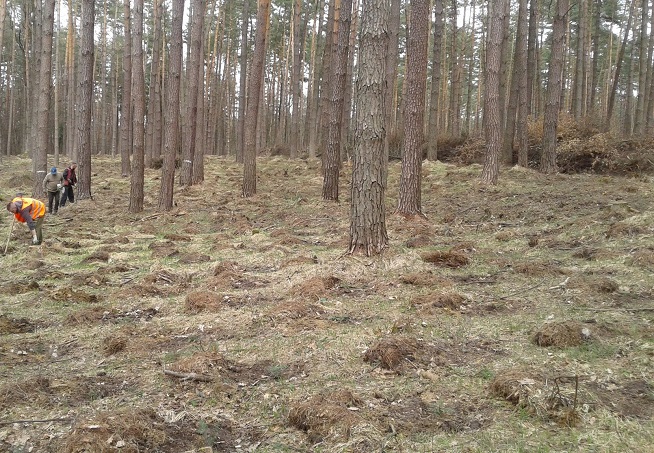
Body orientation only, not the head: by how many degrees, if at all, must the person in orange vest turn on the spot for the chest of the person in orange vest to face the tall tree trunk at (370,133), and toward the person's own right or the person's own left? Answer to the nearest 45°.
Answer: approximately 135° to the person's own left

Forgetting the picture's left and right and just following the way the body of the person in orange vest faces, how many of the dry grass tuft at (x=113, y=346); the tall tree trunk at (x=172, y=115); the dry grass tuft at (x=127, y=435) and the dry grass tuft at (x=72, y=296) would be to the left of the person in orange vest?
3

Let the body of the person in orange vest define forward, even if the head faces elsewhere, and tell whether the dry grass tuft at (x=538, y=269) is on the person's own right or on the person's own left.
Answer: on the person's own left

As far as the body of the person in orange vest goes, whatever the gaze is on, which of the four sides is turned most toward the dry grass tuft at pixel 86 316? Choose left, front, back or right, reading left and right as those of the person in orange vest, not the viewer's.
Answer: left

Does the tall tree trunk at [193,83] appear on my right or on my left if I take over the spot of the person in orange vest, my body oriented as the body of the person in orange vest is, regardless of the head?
on my right

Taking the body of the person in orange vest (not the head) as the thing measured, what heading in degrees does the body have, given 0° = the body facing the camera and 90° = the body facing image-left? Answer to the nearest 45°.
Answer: approximately 90°

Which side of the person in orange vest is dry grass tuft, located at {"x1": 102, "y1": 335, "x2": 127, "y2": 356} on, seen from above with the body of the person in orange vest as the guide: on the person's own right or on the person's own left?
on the person's own left

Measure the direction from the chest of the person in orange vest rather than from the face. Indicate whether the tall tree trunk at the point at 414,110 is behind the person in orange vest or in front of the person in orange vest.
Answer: behind

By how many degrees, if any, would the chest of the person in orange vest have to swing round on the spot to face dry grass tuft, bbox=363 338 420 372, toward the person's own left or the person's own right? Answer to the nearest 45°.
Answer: approximately 90° to the person's own left

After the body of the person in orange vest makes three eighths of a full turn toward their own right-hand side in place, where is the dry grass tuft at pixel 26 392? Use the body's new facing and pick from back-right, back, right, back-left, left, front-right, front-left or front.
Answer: back-right

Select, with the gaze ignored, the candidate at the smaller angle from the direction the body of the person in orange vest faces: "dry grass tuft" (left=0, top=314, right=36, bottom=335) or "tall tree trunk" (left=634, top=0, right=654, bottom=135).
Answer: the dry grass tuft

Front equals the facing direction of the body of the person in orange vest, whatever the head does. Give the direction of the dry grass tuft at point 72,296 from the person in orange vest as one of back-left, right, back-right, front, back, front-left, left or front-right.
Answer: left

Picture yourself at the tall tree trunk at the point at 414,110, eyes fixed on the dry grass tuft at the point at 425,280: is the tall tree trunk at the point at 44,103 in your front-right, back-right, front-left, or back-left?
back-right

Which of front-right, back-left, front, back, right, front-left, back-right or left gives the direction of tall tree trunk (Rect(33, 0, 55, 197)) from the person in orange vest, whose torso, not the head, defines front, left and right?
right
